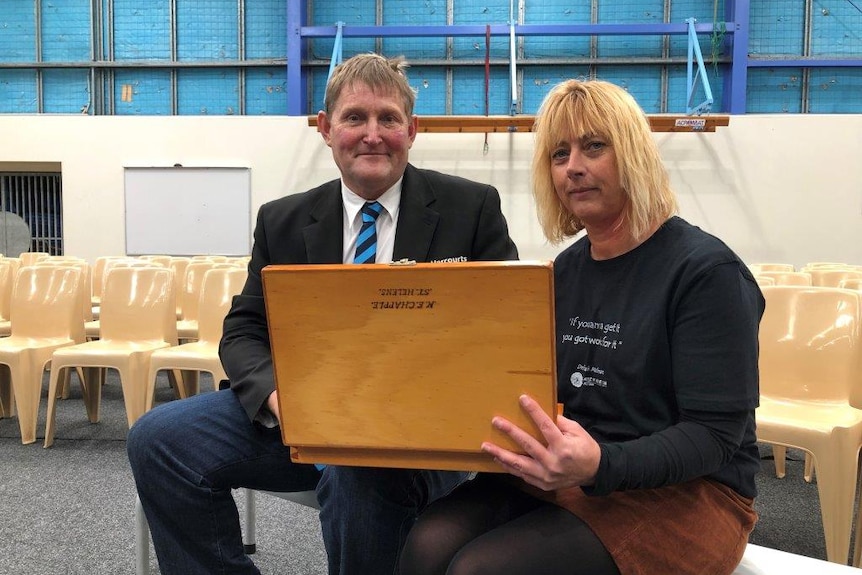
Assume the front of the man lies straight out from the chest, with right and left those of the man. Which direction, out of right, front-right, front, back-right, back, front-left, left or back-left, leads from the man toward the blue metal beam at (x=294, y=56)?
back

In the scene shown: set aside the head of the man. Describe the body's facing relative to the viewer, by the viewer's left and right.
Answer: facing the viewer

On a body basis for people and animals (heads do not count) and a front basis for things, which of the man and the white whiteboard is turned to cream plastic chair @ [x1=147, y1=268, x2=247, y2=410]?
the white whiteboard

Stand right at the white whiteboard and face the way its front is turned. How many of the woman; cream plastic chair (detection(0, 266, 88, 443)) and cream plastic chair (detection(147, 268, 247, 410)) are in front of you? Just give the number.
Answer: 3

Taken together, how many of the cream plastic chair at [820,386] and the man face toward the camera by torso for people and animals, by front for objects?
2

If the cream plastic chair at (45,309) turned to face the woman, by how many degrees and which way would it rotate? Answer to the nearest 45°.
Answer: approximately 45° to its left

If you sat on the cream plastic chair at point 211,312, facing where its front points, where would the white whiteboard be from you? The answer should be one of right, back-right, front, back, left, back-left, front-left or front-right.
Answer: back-right

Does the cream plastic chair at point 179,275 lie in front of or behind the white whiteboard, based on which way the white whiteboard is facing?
in front

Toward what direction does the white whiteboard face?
toward the camera

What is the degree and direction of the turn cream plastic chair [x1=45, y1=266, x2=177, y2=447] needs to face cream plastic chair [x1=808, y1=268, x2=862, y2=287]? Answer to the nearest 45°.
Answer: approximately 135° to its left

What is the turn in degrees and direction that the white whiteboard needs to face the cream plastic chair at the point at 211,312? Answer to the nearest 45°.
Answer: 0° — it already faces it

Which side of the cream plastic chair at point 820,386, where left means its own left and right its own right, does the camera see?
front

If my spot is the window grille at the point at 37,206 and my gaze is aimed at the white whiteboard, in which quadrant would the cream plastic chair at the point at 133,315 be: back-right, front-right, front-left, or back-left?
front-right

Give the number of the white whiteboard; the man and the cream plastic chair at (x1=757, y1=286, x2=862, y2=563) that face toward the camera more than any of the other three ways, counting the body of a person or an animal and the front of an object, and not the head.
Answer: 3

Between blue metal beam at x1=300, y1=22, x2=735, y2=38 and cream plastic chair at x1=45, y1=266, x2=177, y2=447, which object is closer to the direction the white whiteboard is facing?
the cream plastic chair
